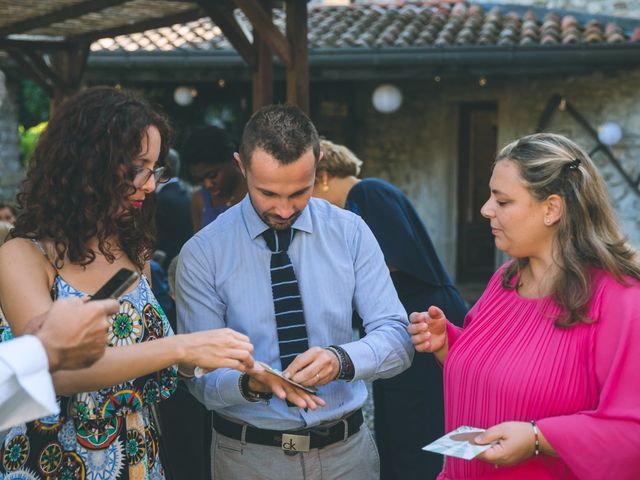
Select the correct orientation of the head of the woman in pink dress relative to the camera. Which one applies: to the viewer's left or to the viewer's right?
to the viewer's left

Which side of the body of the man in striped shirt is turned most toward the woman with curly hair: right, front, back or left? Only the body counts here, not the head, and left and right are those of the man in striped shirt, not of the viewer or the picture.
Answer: right

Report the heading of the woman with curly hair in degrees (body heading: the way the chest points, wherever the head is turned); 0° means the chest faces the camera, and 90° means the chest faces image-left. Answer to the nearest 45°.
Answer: approximately 315°

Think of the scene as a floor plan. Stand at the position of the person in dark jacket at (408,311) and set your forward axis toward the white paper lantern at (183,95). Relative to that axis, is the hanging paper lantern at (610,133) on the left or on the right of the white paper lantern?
right

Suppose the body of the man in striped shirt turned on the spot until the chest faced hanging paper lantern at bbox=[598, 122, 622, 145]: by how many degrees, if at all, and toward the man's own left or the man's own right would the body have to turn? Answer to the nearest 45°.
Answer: approximately 135° to the man's own left

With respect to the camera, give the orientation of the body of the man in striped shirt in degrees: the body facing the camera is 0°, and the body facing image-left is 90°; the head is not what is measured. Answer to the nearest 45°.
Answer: approximately 0°

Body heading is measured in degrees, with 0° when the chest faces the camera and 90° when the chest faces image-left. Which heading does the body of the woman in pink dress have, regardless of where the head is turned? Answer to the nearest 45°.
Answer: approximately 45°

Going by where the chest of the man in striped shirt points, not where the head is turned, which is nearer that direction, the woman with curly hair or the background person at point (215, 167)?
the woman with curly hair

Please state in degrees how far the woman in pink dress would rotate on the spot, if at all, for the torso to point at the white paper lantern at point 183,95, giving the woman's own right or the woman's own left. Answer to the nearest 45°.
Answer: approximately 90° to the woman's own right

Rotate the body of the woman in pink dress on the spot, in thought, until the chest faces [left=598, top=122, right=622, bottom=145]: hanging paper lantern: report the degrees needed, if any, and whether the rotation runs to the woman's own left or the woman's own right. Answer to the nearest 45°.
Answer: approximately 135° to the woman's own right

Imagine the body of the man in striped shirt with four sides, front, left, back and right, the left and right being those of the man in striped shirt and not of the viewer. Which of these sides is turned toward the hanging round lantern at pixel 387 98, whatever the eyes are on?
back
